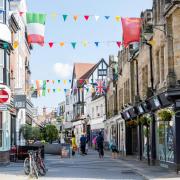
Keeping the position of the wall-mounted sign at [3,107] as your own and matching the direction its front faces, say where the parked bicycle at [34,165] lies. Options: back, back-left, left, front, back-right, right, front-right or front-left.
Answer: front

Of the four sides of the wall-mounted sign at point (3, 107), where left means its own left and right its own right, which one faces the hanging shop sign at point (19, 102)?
back

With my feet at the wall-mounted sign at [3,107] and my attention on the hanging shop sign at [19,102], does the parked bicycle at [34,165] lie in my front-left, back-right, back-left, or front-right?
back-right

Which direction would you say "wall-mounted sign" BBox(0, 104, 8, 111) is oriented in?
toward the camera

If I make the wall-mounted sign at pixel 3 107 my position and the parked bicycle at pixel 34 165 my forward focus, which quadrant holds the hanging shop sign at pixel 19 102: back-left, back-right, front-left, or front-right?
back-left

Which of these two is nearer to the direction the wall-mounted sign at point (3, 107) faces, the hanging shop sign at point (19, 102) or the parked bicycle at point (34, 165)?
the parked bicycle
